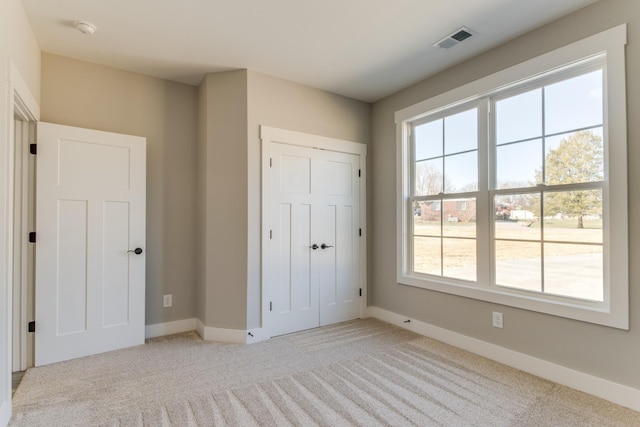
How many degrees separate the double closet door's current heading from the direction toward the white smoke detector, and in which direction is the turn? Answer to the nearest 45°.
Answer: approximately 90° to its right

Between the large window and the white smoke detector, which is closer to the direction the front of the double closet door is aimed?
the large window

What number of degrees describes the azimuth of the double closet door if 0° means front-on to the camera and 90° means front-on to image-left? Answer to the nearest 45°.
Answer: approximately 315°

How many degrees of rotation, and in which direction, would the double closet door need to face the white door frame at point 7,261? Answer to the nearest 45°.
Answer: approximately 90° to its right

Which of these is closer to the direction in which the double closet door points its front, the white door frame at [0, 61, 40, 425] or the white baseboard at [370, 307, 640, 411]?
the white baseboard

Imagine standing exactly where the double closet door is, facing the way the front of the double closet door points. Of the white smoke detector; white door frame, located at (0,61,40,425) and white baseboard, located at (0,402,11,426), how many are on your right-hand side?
3

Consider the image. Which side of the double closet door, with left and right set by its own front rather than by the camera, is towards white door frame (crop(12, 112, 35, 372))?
right

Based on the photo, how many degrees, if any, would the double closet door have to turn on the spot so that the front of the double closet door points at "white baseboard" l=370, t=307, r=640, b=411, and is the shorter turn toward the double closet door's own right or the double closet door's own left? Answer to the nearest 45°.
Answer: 0° — it already faces it

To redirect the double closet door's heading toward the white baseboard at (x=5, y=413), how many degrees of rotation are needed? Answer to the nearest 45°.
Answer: approximately 90° to its right
